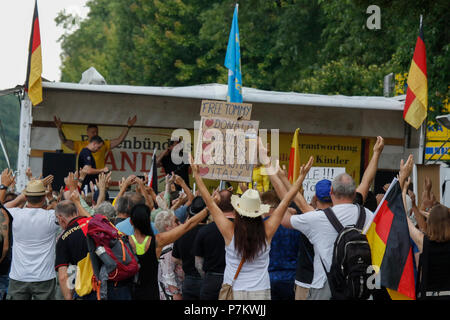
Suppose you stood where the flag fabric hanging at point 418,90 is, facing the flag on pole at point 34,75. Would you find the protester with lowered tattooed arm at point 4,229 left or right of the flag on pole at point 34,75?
left

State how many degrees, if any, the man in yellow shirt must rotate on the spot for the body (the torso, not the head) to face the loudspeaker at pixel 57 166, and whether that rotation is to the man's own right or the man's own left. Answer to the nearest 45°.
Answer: approximately 45° to the man's own right

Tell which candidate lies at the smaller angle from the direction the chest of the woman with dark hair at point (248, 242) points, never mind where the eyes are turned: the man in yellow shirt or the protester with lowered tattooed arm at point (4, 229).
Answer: the man in yellow shirt

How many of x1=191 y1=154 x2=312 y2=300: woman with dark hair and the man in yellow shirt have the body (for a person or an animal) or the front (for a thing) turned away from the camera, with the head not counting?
1

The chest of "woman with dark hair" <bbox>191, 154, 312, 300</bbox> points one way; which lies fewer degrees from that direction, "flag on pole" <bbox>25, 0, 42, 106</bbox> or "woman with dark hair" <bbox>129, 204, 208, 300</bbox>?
the flag on pole

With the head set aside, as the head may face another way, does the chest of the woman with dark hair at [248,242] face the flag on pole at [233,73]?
yes

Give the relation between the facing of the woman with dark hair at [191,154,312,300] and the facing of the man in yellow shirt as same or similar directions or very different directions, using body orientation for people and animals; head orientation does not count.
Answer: very different directions

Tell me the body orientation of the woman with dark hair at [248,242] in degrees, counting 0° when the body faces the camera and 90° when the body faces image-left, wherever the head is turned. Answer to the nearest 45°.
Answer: approximately 180°

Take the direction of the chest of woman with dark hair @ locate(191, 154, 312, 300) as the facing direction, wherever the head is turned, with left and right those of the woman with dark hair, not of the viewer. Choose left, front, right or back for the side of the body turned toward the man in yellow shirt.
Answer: front

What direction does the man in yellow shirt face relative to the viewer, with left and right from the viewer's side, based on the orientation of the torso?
facing the viewer

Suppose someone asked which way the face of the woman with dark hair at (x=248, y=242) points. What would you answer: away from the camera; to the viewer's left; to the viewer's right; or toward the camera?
away from the camera

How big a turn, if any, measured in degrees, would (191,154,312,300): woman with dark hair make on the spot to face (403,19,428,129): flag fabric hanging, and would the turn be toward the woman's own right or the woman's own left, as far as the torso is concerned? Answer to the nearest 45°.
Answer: approximately 45° to the woman's own right

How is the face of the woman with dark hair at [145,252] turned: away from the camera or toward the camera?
away from the camera

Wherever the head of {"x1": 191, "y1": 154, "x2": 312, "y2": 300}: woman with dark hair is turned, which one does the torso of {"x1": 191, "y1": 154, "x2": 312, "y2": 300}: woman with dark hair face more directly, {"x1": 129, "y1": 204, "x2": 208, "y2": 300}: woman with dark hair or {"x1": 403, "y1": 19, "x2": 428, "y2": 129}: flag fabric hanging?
the flag fabric hanging

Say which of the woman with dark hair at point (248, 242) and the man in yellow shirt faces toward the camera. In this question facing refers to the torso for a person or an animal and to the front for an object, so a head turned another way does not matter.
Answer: the man in yellow shirt
